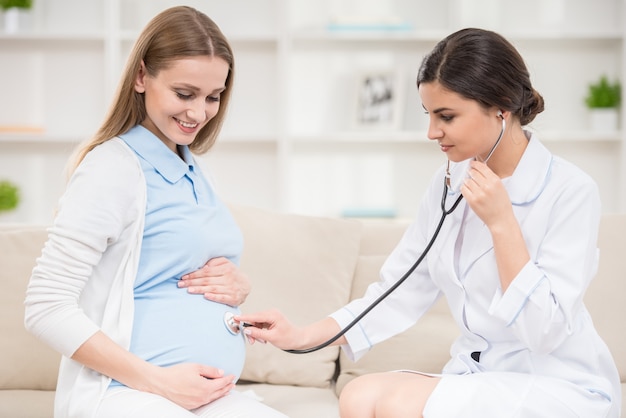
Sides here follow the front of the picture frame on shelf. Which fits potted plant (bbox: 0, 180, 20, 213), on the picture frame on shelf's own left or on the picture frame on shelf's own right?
on the picture frame on shelf's own right

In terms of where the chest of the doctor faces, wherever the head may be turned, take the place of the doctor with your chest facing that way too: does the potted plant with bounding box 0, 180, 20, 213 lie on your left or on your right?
on your right

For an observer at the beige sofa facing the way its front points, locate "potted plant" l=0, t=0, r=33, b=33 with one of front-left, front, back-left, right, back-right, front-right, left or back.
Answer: back-right

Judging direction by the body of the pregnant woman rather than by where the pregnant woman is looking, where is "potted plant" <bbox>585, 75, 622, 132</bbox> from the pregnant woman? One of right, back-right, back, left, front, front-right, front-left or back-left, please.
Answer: left

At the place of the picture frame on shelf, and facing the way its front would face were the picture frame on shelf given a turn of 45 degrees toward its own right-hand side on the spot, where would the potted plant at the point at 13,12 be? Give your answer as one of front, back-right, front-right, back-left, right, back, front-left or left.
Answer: front-right

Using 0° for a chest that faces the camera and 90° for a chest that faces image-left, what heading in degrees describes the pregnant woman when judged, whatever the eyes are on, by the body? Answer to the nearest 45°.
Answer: approximately 315°

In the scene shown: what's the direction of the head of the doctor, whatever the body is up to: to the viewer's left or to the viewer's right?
to the viewer's left

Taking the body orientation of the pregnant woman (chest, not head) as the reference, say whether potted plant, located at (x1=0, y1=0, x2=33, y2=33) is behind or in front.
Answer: behind

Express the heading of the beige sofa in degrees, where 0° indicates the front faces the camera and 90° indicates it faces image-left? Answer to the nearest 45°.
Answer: approximately 0°

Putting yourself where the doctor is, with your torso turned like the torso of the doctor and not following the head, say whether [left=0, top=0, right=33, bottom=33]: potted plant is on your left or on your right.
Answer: on your right

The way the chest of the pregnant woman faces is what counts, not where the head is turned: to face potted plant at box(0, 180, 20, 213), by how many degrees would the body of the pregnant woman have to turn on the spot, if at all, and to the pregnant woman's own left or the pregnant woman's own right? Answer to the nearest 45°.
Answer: approximately 135° to the pregnant woman's own left

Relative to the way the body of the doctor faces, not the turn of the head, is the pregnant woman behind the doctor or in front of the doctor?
in front

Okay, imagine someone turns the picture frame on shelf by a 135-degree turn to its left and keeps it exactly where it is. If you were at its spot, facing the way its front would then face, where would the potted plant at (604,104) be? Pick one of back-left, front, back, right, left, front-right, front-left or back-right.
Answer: front-right

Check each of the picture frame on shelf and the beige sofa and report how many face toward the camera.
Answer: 2
